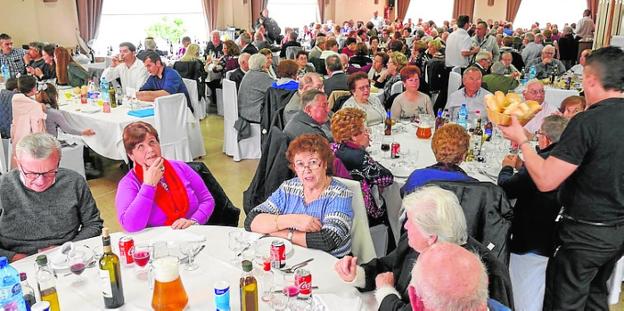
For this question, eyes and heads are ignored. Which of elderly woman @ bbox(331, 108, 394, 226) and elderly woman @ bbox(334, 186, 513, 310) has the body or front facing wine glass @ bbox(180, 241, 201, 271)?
the elderly woman @ bbox(334, 186, 513, 310)

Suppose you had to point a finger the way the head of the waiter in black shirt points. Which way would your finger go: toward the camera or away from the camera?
away from the camera

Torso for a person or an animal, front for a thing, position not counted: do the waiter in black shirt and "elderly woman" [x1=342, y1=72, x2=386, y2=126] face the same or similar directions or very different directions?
very different directions

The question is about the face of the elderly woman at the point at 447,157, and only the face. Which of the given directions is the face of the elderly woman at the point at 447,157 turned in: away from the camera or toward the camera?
away from the camera

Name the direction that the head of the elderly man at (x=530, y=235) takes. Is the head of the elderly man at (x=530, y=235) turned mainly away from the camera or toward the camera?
away from the camera

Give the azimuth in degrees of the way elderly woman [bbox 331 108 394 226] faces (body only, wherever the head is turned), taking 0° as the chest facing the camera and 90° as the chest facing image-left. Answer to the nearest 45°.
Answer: approximately 270°

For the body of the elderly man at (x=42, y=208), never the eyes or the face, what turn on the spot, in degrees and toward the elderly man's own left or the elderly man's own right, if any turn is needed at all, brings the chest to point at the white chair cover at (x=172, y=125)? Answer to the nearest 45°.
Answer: approximately 135° to the elderly man's own left

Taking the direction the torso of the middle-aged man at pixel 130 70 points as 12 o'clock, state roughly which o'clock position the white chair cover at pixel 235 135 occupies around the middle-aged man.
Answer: The white chair cover is roughly at 9 o'clock from the middle-aged man.

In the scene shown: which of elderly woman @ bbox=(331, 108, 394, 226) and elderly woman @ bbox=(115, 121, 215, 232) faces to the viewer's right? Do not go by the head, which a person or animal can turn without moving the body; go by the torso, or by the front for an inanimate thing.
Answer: elderly woman @ bbox=(331, 108, 394, 226)

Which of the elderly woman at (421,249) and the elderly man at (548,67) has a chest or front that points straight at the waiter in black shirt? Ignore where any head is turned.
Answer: the elderly man at (548,67)

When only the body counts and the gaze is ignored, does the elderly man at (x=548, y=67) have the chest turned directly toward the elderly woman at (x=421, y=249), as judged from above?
yes
